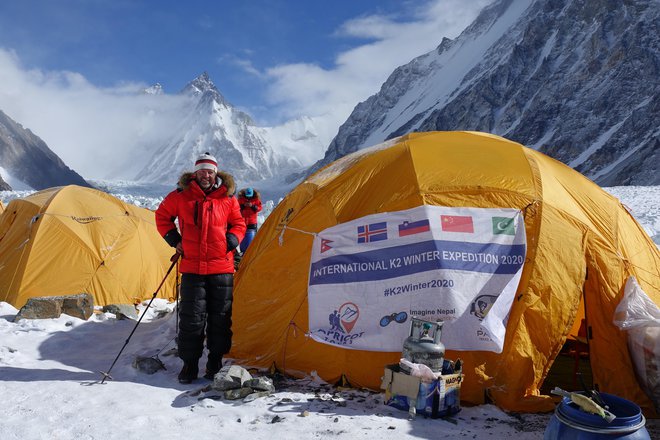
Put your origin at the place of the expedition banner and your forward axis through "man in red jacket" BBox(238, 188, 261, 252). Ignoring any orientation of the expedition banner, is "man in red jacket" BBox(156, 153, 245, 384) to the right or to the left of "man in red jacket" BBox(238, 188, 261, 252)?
left

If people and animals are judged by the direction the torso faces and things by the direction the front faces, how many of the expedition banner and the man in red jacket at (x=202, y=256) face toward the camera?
2

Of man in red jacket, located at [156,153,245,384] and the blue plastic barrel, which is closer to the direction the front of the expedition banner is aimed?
the blue plastic barrel

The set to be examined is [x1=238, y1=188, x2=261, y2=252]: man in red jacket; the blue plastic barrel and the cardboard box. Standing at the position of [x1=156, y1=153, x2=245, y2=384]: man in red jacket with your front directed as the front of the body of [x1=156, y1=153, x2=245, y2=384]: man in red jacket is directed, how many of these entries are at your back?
1

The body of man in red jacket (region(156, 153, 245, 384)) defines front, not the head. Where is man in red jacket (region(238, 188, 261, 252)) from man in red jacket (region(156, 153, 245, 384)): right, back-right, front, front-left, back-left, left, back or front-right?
back

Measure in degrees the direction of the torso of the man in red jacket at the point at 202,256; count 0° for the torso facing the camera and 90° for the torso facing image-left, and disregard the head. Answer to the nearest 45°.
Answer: approximately 0°
